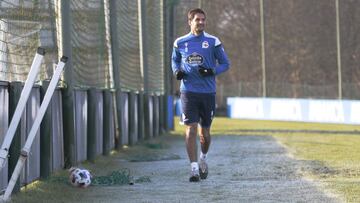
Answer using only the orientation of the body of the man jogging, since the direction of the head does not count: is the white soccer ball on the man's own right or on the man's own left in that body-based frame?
on the man's own right

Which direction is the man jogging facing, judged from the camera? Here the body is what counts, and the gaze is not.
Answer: toward the camera
